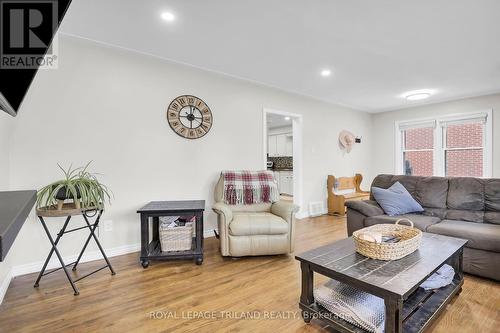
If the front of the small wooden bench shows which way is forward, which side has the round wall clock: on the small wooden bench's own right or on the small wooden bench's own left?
on the small wooden bench's own right

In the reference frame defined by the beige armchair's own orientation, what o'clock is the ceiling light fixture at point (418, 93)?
The ceiling light fixture is roughly at 8 o'clock from the beige armchair.

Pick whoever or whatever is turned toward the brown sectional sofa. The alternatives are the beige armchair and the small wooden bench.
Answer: the small wooden bench

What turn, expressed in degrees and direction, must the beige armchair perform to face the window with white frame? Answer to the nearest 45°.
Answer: approximately 135° to its left

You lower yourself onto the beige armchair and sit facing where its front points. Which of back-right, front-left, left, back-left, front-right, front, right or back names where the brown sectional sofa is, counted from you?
left

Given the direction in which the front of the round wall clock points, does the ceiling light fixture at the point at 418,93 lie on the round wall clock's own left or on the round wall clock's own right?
on the round wall clock's own left

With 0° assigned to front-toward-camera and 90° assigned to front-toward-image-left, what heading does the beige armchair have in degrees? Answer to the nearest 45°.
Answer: approximately 0°

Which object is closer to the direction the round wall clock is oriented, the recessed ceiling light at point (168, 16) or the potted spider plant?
the recessed ceiling light
